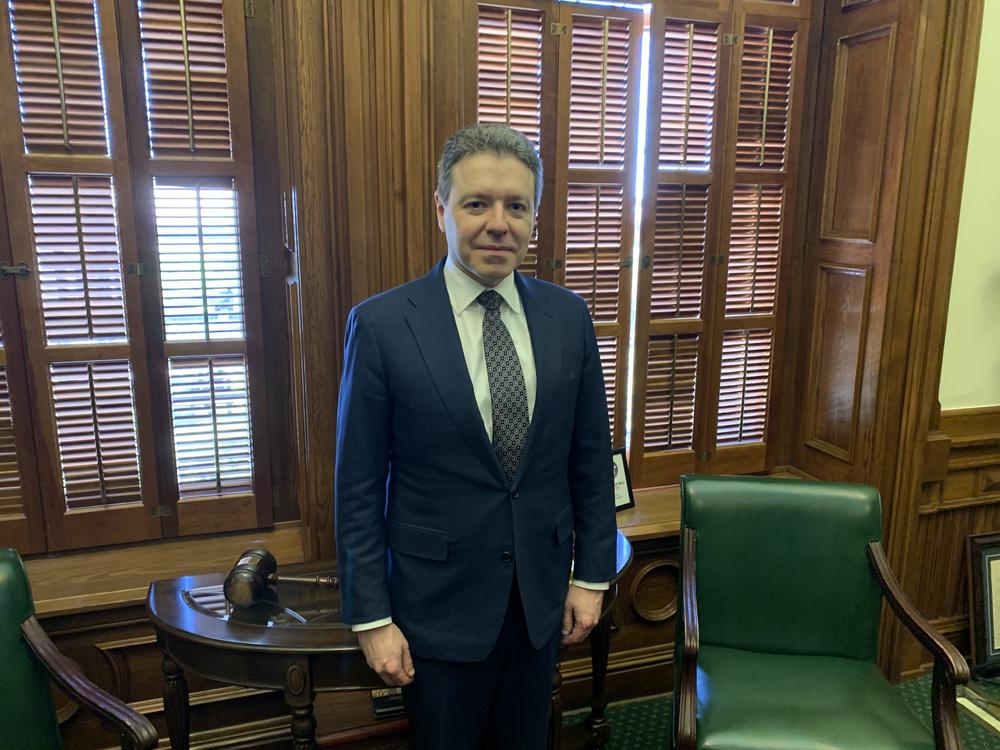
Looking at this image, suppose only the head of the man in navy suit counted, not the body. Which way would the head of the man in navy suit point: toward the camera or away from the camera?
toward the camera

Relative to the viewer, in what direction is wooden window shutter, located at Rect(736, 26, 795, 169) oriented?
toward the camera

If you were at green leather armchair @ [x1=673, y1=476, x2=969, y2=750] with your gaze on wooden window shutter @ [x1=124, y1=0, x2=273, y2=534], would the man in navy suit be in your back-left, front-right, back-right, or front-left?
front-left

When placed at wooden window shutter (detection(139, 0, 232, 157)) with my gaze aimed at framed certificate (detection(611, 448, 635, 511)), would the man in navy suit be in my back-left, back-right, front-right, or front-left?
front-right

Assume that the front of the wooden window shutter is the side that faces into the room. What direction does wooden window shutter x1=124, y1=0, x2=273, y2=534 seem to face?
toward the camera

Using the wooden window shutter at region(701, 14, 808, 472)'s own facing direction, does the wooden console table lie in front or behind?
in front

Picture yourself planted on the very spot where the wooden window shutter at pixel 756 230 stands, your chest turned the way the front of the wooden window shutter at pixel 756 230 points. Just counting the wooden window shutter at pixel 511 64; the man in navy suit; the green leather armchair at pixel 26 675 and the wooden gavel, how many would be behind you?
0

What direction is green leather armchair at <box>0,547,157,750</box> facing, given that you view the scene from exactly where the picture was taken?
facing the viewer and to the right of the viewer

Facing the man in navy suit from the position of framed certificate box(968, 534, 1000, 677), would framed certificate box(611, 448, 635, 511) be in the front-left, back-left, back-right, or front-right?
front-right

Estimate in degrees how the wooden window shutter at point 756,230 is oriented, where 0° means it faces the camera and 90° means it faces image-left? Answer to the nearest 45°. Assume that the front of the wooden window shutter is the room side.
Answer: approximately 0°

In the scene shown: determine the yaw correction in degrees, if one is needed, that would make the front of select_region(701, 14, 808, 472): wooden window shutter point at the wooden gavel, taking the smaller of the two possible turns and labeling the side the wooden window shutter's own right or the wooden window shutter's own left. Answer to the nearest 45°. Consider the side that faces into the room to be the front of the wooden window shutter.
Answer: approximately 45° to the wooden window shutter's own right

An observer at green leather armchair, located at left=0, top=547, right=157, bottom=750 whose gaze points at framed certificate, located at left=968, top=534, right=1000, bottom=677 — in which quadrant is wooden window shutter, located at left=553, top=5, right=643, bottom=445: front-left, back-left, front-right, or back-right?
front-left
